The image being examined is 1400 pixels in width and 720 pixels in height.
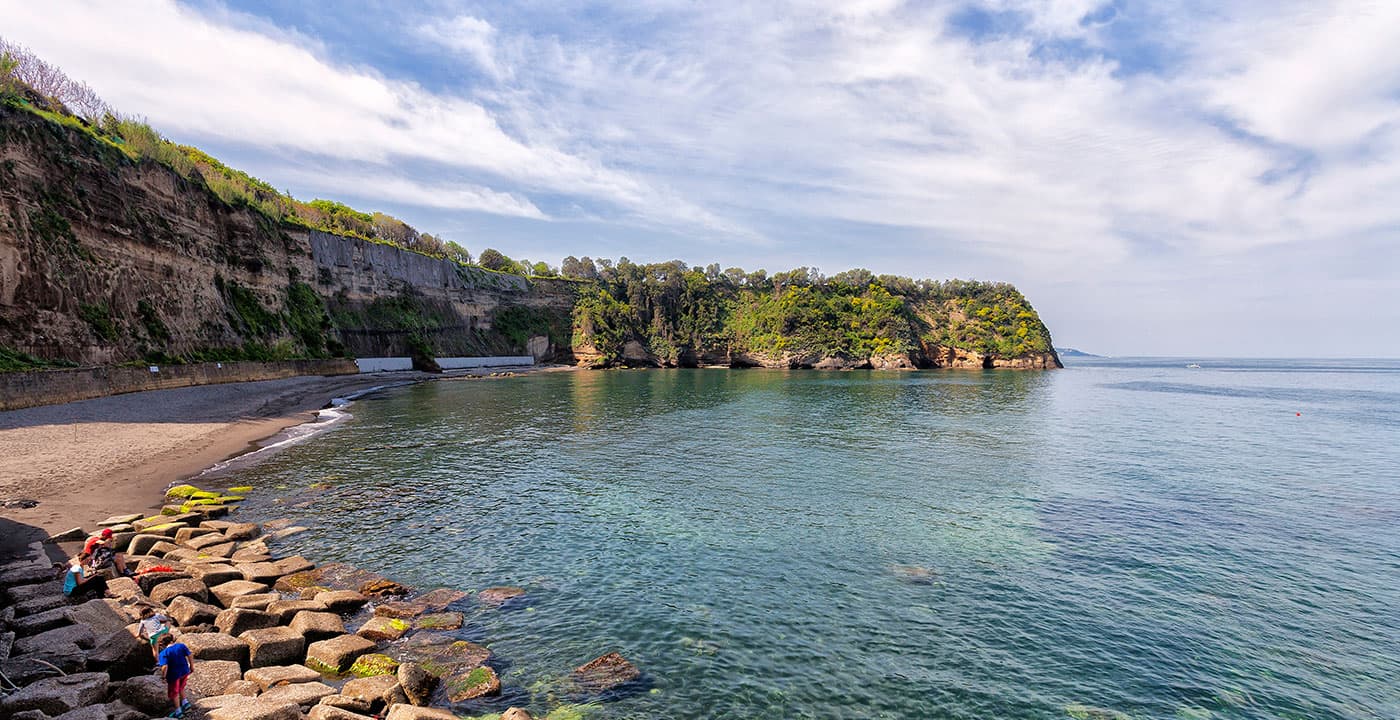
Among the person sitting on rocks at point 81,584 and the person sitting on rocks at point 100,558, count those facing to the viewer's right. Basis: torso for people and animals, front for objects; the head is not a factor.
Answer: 2

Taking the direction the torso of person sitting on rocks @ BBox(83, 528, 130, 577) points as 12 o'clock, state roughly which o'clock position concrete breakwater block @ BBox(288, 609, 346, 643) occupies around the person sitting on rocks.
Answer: The concrete breakwater block is roughly at 2 o'clock from the person sitting on rocks.

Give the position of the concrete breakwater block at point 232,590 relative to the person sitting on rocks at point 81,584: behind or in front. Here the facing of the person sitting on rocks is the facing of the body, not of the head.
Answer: in front

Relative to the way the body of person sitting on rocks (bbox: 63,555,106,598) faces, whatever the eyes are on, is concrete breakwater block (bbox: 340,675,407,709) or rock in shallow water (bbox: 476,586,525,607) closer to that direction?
the rock in shallow water

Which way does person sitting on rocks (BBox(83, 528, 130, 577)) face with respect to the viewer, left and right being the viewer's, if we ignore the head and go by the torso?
facing to the right of the viewer

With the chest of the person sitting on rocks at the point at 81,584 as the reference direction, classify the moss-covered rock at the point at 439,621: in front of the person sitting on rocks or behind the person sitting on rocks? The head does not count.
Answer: in front

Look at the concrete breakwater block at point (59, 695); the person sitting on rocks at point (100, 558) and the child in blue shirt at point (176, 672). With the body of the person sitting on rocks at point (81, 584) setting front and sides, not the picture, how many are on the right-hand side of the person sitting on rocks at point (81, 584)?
2

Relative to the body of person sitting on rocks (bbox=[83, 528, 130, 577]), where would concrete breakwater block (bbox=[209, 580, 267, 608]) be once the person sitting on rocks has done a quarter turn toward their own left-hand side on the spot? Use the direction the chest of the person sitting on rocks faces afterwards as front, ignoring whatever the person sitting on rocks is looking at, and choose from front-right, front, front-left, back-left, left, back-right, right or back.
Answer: back-right

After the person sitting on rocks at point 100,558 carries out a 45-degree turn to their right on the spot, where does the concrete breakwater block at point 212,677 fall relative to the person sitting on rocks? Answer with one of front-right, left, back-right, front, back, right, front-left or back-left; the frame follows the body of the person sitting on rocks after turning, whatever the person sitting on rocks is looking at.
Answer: front-right

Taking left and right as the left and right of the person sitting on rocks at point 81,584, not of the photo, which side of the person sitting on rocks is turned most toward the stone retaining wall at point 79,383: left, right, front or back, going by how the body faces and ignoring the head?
left

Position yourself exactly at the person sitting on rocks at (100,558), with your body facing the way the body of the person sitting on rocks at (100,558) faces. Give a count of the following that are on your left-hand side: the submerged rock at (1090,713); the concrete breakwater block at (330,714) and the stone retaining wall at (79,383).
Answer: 1

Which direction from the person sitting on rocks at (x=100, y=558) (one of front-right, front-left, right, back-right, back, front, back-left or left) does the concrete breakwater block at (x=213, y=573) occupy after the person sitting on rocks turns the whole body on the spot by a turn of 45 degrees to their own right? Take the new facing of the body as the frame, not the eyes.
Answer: front

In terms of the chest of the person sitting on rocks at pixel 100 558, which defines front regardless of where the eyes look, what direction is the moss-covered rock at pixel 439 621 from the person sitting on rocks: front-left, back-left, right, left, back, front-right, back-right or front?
front-right

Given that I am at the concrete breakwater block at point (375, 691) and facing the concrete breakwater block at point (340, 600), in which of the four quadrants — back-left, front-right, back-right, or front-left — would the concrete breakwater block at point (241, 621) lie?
front-left

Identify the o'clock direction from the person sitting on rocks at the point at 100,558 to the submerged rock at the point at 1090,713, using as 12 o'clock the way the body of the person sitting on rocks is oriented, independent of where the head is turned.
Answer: The submerged rock is roughly at 2 o'clock from the person sitting on rocks.

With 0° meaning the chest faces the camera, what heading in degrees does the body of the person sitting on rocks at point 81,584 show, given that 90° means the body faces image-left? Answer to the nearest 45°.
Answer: approximately 270°
